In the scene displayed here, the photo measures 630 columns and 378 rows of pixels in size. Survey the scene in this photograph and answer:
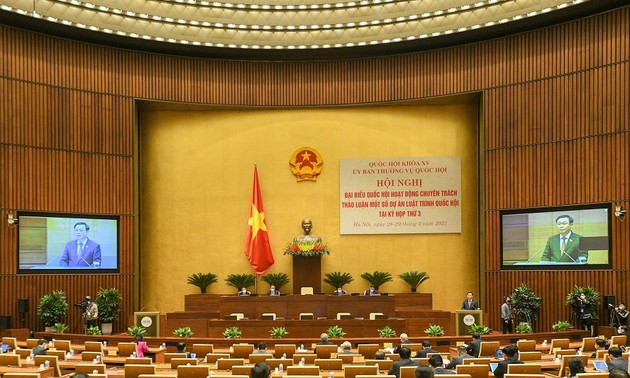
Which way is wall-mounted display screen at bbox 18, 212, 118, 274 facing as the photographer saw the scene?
facing the viewer

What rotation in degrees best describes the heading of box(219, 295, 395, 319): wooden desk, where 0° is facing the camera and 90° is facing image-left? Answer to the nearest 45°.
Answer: approximately 0°

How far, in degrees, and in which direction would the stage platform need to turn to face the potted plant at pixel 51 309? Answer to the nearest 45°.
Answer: approximately 90° to its right

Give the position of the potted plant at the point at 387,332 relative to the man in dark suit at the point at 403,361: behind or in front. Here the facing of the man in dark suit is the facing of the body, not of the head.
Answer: in front

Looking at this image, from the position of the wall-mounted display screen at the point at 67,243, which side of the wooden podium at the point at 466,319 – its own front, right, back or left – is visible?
right

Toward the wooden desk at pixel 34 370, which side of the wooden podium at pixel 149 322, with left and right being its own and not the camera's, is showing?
front

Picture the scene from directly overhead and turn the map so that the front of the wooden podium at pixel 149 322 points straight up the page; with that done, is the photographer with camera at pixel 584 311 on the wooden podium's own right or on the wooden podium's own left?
on the wooden podium's own left

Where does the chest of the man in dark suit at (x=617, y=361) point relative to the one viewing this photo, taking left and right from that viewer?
facing away from the viewer and to the left of the viewer

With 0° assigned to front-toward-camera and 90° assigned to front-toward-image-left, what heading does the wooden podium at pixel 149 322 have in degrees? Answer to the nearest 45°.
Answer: approximately 0°

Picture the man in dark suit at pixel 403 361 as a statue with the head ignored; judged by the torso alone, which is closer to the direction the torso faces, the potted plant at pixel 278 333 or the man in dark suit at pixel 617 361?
the potted plant

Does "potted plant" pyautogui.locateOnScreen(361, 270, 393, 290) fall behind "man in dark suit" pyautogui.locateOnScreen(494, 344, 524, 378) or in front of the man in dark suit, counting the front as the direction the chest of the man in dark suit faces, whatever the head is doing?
in front

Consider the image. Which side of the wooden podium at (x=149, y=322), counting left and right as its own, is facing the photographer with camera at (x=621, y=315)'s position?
left

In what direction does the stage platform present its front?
toward the camera

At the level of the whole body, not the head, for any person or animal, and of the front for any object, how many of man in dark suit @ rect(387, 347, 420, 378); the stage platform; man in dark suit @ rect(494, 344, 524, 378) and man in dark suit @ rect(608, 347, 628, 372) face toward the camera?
1

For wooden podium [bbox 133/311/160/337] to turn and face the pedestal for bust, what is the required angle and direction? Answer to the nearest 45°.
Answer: approximately 135° to its left
